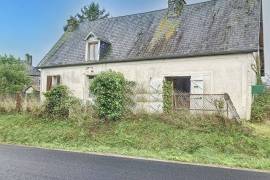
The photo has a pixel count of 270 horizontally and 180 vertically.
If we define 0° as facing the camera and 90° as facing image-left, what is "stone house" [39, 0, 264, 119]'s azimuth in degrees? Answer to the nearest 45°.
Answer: approximately 45°

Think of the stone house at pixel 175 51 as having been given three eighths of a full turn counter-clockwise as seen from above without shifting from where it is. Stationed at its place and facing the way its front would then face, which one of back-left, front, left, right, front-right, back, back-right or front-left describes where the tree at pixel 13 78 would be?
back-left

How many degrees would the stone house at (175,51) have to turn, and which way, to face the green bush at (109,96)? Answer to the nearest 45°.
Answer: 0° — it already faces it

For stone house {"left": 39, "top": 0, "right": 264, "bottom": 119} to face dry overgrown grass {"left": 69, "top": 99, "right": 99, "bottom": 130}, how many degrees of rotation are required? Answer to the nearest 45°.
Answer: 0° — it already faces it

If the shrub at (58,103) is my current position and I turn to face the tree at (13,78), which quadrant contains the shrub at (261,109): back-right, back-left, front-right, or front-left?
back-right

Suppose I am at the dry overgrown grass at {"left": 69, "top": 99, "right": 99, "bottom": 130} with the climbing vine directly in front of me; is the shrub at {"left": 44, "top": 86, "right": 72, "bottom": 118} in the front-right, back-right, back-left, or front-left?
back-left

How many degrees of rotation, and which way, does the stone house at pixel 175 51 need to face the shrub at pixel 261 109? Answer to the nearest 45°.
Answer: approximately 90° to its left
